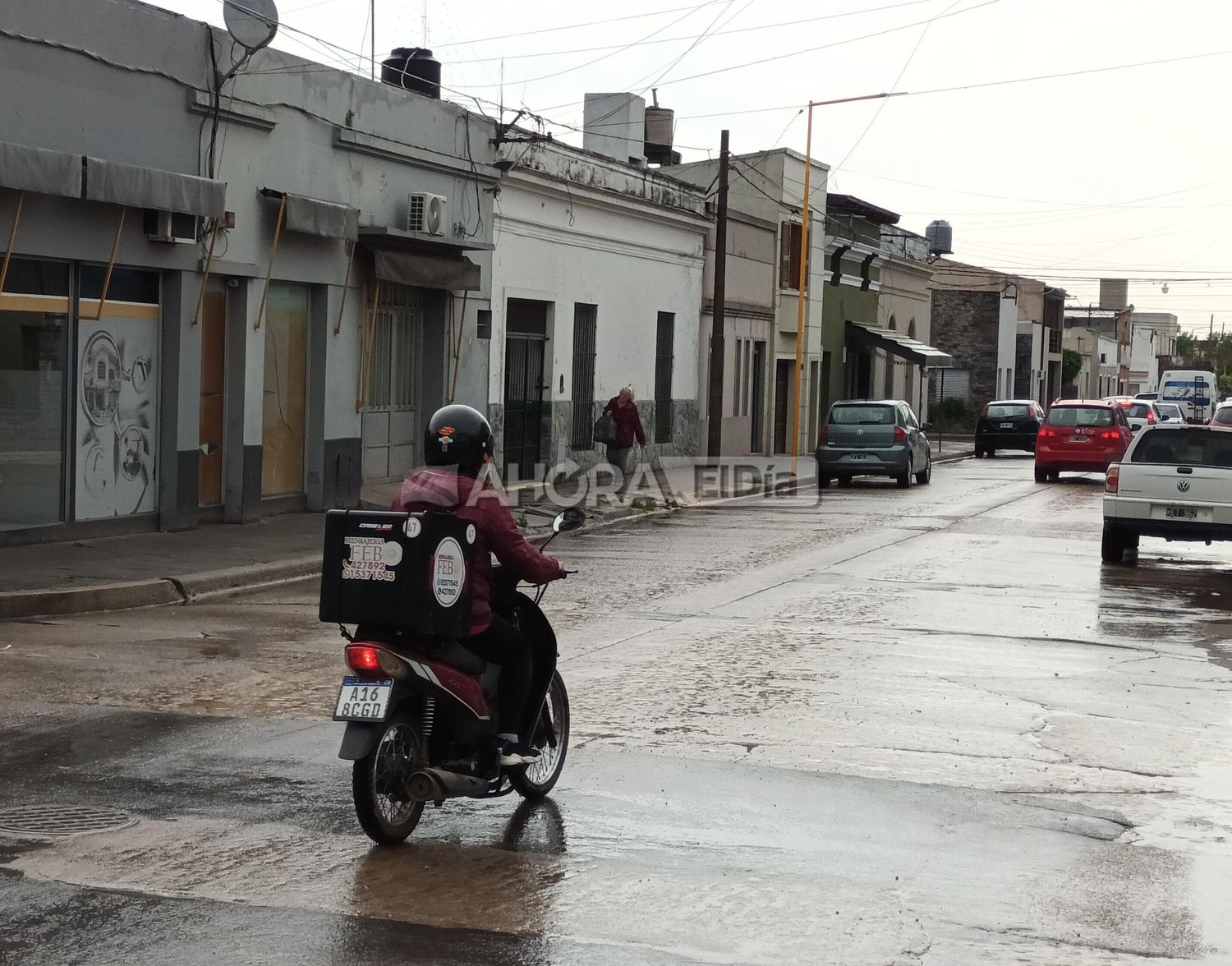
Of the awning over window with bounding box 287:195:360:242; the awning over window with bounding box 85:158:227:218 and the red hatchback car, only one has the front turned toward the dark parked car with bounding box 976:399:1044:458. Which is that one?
the red hatchback car

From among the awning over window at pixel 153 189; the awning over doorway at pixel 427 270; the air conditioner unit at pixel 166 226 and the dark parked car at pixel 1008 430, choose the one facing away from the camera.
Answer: the dark parked car

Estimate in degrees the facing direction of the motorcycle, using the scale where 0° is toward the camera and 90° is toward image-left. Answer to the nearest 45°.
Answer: approximately 225°

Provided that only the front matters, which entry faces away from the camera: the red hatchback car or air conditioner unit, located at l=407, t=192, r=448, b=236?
the red hatchback car

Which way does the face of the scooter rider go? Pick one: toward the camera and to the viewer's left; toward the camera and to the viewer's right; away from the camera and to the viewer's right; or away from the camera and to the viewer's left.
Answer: away from the camera and to the viewer's right

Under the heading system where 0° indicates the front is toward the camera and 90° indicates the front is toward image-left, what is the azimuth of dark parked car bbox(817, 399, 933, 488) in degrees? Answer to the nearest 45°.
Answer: approximately 180°

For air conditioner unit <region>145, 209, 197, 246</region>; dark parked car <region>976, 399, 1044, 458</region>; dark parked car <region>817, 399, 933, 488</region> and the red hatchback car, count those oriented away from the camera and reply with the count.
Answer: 3

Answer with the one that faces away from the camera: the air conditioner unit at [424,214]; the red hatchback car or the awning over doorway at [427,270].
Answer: the red hatchback car

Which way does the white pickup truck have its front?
away from the camera

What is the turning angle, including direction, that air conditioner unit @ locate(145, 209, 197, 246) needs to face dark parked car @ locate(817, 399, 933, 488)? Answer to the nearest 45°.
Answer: approximately 90° to its left

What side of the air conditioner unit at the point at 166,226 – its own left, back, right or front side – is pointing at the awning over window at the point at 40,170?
right

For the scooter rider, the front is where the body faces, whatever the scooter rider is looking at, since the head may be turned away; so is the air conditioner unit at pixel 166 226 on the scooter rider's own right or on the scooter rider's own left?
on the scooter rider's own left

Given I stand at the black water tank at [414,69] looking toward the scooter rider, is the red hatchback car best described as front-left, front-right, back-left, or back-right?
back-left

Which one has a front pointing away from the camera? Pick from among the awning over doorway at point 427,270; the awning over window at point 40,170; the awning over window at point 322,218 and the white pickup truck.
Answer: the white pickup truck

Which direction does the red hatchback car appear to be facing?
away from the camera
